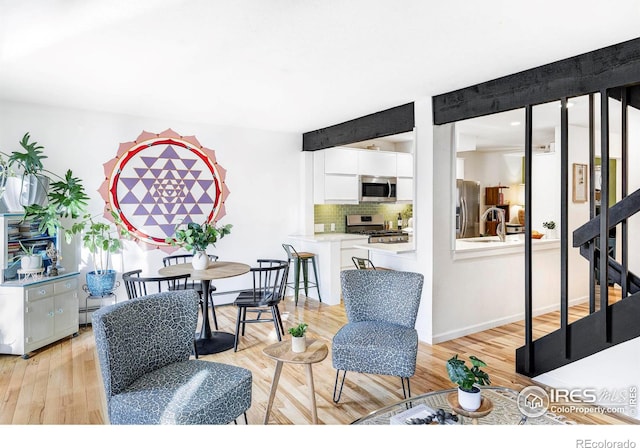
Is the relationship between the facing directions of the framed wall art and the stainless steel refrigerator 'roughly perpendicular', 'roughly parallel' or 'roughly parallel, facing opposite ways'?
roughly parallel

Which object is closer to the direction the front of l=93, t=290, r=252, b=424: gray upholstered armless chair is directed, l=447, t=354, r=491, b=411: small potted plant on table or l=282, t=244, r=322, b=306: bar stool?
the small potted plant on table

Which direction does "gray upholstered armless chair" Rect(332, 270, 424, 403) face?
toward the camera

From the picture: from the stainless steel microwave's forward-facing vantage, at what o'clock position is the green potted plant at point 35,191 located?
The green potted plant is roughly at 3 o'clock from the stainless steel microwave.

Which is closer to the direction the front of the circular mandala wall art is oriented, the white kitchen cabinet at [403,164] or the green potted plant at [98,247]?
the green potted plant

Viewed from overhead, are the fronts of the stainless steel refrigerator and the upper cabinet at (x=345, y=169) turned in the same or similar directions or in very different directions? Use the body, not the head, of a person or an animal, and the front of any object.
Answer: same or similar directions

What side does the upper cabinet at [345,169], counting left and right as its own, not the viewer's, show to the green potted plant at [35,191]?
right

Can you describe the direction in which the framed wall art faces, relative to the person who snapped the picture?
facing the viewer and to the right of the viewer

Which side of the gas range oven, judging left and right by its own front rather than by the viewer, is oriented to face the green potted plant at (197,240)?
right

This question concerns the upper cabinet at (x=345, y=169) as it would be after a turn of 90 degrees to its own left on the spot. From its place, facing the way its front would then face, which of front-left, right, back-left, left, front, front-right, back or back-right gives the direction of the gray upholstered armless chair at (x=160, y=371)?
back-right

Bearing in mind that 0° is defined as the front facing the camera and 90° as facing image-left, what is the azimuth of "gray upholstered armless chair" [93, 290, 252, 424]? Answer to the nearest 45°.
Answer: approximately 315°

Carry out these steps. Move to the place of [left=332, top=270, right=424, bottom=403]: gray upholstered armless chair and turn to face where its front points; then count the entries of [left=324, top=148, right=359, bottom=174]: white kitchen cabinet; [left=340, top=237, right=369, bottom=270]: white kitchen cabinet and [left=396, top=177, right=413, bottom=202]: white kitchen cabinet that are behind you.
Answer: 3

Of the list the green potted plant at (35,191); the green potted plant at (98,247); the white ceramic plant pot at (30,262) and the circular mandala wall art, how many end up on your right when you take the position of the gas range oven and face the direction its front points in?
4

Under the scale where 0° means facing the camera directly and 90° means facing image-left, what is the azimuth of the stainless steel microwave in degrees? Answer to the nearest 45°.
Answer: approximately 315°

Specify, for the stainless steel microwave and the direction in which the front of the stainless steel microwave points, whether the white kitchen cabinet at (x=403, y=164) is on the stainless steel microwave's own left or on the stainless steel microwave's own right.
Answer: on the stainless steel microwave's own left

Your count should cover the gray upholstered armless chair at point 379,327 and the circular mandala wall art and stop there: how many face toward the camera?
2

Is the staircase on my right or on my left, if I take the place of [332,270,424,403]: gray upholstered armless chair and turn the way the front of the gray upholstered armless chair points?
on my left
